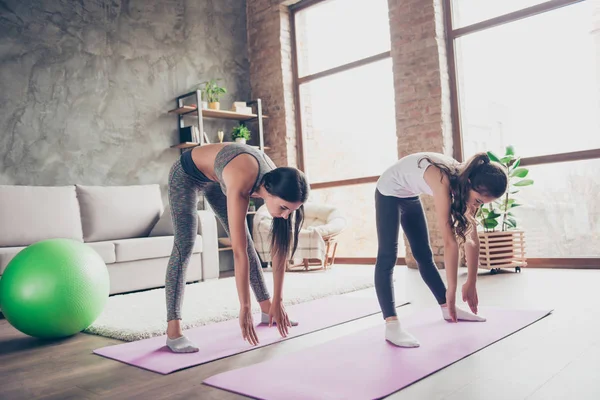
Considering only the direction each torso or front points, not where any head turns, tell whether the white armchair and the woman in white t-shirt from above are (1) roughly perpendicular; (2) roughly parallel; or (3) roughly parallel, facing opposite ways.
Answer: roughly perpendicular

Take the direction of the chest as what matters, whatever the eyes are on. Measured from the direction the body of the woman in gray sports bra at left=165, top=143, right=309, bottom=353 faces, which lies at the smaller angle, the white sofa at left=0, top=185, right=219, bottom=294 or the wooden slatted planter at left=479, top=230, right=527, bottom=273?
the wooden slatted planter

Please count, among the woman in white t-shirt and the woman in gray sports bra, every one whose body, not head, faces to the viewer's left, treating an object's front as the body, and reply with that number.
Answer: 0

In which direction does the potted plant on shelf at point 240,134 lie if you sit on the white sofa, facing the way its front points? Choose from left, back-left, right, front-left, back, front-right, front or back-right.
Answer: left

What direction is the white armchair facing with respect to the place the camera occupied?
facing the viewer and to the left of the viewer

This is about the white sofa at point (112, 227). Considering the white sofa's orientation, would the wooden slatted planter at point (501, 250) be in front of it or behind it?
in front

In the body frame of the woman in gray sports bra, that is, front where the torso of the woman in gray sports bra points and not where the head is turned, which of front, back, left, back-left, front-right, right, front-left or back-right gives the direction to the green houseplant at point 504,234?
left

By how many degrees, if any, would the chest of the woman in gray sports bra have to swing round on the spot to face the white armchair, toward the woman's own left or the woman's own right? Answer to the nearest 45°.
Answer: approximately 135° to the woman's own left

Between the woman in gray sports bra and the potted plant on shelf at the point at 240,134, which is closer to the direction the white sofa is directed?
the woman in gray sports bra

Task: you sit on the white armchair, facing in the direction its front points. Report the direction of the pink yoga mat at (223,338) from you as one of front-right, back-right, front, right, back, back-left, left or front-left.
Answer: front-left

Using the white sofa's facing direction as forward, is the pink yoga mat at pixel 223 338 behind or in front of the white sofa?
in front

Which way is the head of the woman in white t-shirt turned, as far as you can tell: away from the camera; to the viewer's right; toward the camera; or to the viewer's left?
to the viewer's right

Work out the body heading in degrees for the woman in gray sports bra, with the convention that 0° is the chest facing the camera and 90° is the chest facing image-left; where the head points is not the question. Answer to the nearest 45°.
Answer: approximately 315°

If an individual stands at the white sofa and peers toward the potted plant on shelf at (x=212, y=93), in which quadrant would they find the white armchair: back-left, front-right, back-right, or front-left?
front-right

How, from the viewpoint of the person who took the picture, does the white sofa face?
facing the viewer and to the right of the viewer

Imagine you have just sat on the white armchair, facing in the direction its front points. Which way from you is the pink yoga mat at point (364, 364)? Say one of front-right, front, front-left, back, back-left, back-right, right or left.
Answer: front-left
